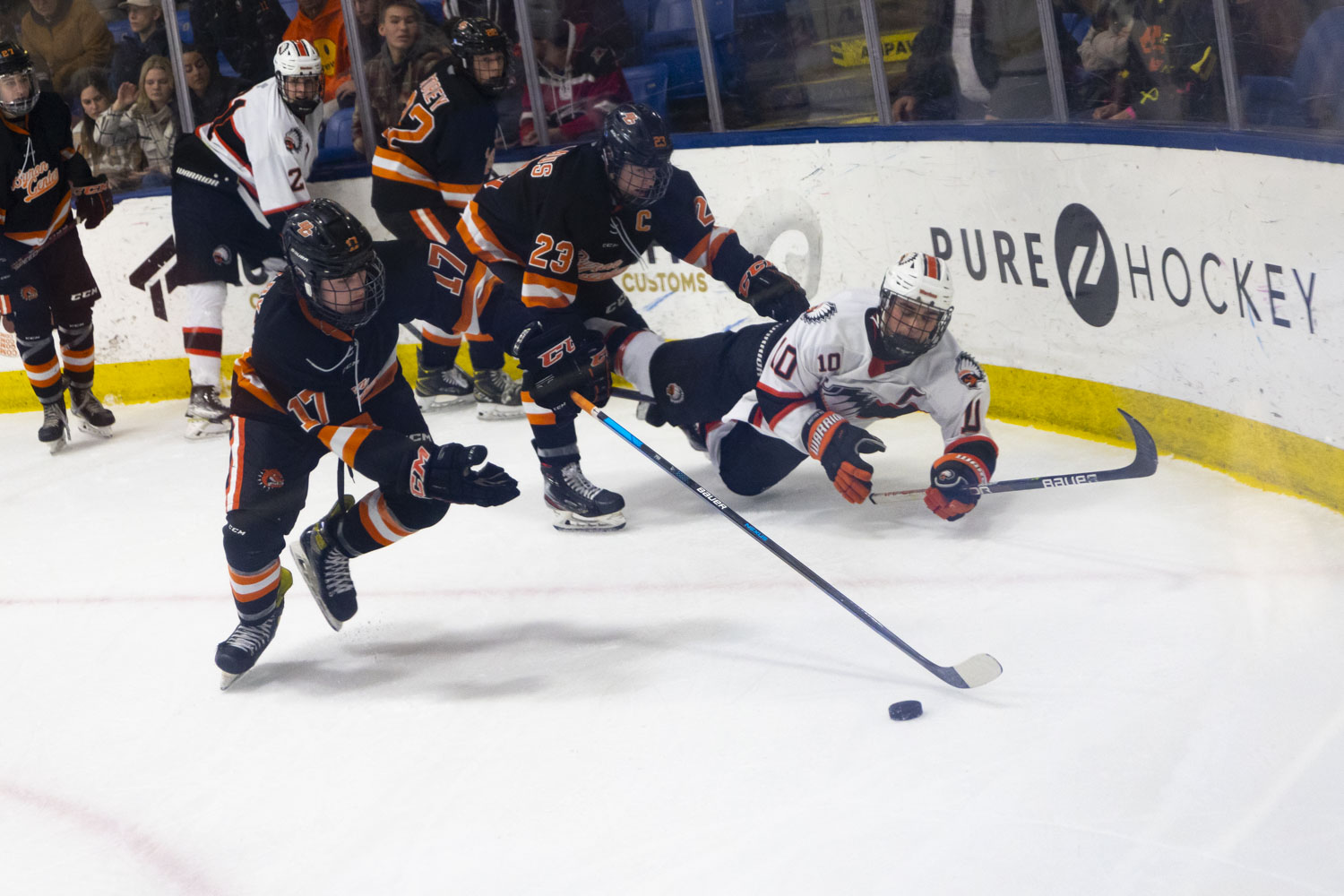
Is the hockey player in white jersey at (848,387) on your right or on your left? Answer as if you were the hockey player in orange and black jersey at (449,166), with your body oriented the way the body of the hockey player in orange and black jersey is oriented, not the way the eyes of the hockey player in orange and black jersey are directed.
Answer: on your right

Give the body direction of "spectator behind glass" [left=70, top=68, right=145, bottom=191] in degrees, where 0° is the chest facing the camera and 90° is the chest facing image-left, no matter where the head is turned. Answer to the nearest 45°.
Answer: approximately 315°

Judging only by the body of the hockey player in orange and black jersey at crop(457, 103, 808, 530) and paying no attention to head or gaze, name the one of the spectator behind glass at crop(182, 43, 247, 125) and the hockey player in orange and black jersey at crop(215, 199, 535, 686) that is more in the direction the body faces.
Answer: the hockey player in orange and black jersey
